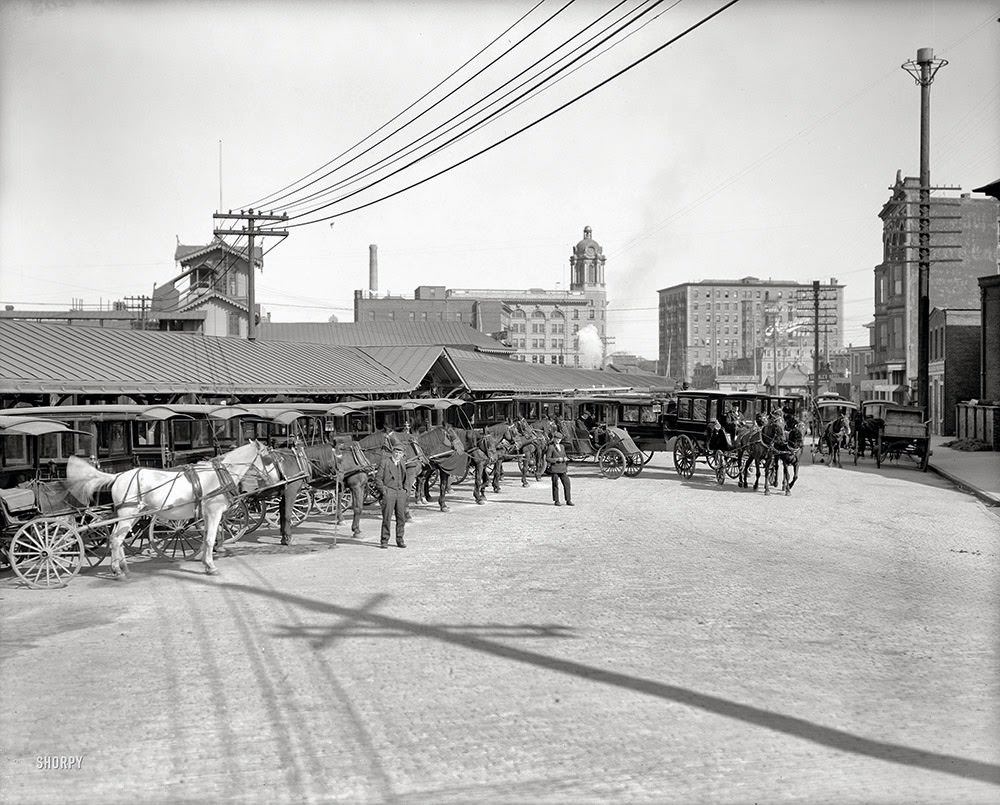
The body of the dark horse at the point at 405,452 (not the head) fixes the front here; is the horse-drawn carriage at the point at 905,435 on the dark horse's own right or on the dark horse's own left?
on the dark horse's own left

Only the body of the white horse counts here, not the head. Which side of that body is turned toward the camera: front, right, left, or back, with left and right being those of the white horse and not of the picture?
right

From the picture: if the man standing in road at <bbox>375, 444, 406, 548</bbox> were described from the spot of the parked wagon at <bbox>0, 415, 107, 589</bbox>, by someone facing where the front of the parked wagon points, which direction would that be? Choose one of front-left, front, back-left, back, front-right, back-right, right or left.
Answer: front

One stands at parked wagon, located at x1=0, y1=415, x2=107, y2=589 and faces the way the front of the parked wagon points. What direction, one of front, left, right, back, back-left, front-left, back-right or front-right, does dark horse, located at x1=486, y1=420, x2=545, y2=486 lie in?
front-left

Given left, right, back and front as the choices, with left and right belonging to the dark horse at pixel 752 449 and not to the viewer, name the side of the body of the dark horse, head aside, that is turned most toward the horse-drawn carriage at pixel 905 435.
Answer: left

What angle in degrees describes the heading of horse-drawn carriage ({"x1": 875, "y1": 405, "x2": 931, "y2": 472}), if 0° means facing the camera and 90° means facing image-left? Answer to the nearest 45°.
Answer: approximately 180°

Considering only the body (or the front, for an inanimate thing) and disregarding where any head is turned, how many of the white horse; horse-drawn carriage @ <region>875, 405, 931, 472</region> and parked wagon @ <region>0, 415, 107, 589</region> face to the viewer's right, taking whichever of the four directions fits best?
2

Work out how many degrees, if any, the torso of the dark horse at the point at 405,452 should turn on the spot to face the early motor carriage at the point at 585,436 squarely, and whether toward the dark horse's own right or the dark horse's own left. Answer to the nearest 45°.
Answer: approximately 90° to the dark horse's own left

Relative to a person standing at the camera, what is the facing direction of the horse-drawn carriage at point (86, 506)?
facing to the right of the viewer

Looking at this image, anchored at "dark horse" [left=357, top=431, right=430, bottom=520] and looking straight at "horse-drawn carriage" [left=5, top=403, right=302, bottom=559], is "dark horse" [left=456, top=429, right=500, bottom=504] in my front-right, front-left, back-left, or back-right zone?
back-right

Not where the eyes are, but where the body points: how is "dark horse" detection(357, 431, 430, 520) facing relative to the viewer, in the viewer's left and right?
facing the viewer and to the right of the viewer
